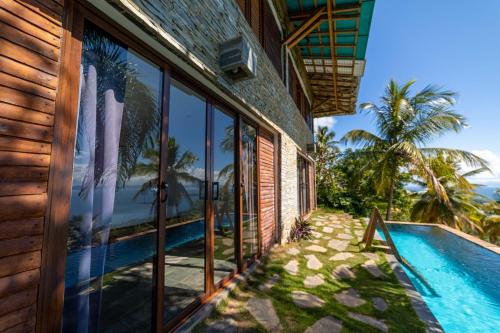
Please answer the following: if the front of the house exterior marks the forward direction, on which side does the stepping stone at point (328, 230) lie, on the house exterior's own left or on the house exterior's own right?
on the house exterior's own left

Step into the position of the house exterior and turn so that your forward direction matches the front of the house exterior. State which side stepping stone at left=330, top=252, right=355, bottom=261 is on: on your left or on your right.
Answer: on your left

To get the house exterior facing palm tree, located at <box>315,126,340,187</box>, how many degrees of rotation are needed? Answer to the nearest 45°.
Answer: approximately 90° to its left

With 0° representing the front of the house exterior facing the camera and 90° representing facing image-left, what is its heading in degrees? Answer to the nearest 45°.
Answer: approximately 315°

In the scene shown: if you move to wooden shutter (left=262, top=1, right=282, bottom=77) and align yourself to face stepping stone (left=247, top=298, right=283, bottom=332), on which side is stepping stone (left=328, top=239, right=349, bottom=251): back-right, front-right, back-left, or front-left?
back-left

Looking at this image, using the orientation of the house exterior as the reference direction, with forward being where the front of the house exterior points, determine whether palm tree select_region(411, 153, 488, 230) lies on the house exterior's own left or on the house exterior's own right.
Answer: on the house exterior's own left
